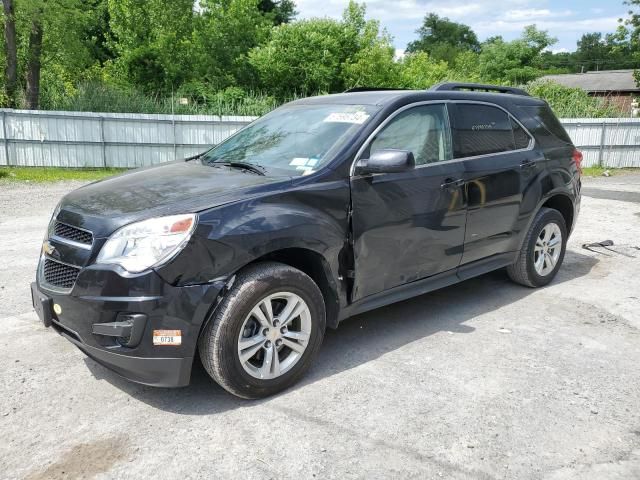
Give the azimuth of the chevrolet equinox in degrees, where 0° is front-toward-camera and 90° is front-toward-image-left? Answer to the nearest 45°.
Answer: approximately 45°

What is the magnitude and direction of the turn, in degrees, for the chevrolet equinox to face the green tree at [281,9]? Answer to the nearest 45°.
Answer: approximately 135° to its right

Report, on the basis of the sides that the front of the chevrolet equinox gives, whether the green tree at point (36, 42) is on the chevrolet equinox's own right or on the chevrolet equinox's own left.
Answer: on the chevrolet equinox's own right

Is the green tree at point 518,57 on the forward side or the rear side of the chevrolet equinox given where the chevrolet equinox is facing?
on the rear side

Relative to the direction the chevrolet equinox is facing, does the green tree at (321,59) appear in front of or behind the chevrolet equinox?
behind

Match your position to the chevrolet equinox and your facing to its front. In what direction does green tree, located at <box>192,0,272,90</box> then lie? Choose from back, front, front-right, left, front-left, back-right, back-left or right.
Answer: back-right

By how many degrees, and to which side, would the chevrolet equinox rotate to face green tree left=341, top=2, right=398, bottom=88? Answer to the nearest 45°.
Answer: approximately 135° to its right

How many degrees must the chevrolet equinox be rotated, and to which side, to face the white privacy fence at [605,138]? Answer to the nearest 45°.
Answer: approximately 180°

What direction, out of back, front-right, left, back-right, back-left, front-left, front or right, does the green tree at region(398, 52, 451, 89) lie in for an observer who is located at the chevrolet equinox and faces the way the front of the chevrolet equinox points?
back-right

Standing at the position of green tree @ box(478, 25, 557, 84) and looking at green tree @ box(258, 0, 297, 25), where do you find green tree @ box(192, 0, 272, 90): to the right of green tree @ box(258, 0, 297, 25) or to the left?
left
